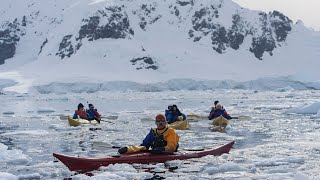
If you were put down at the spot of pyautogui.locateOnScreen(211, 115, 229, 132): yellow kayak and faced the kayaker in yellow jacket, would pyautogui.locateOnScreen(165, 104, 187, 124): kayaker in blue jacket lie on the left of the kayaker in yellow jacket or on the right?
right

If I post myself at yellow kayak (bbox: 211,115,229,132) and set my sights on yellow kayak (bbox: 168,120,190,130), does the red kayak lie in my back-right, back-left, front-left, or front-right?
front-left

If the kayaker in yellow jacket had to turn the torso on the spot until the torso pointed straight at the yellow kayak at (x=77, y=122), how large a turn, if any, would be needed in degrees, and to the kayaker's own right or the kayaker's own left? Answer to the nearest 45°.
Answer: approximately 135° to the kayaker's own right
